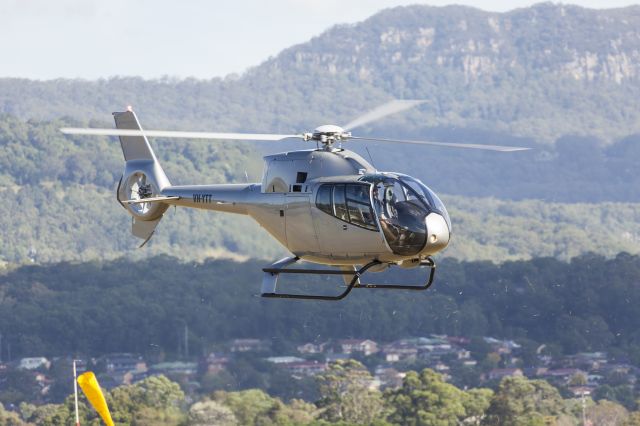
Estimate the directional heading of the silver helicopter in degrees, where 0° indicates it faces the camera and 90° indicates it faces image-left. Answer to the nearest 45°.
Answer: approximately 315°

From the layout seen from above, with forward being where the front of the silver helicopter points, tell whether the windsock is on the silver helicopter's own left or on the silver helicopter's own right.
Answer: on the silver helicopter's own right
